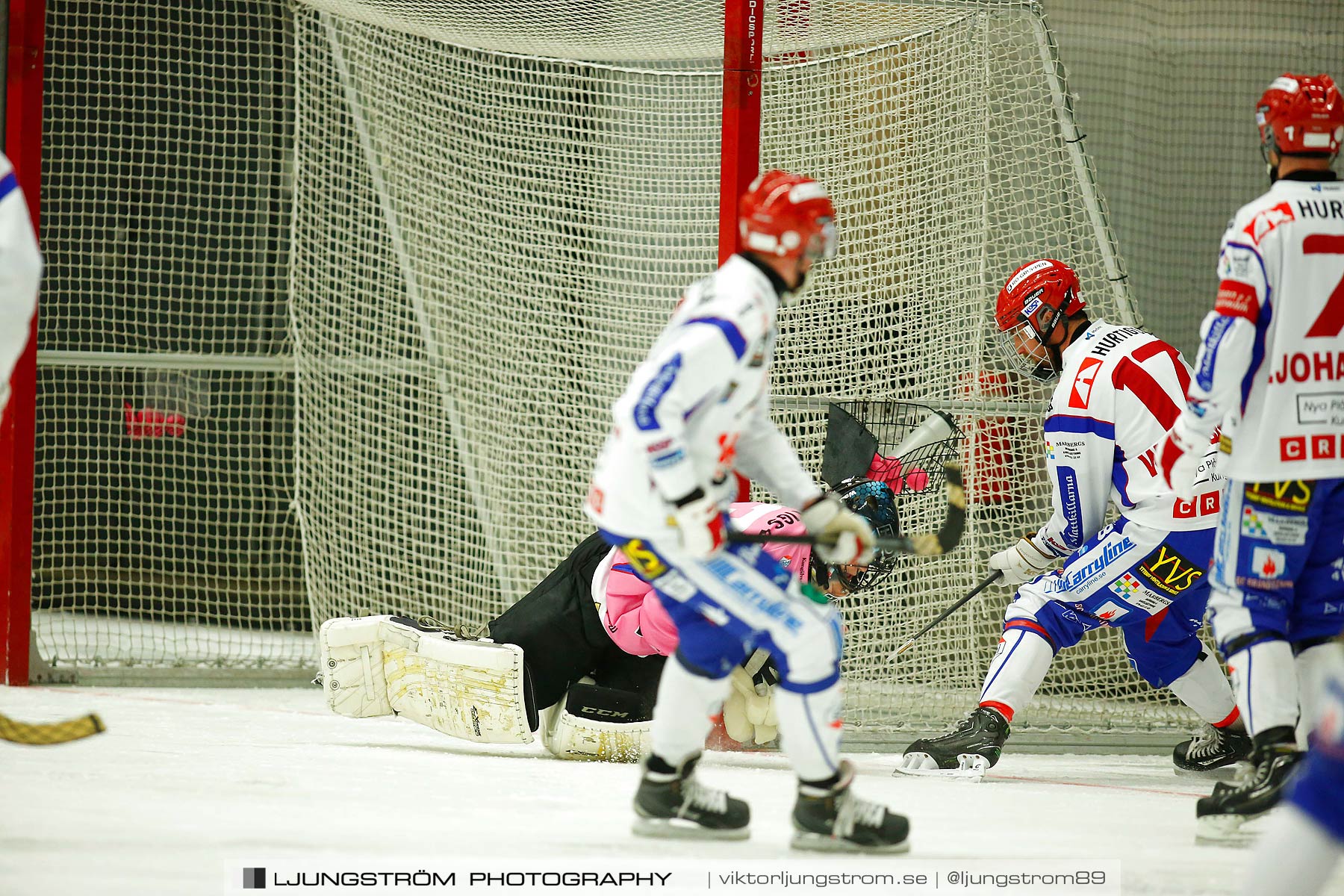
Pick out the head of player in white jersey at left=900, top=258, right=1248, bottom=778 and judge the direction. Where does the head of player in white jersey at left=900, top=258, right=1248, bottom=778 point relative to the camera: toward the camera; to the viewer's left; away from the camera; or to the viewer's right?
to the viewer's left

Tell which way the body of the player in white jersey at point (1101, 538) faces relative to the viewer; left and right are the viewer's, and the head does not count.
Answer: facing to the left of the viewer

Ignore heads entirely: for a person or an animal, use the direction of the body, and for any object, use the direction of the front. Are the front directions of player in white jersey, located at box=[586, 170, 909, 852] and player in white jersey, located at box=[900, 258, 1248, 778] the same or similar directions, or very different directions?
very different directions

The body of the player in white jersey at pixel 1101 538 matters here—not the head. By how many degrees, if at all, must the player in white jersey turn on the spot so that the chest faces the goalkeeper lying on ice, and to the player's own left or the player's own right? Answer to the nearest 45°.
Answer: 0° — they already face them
